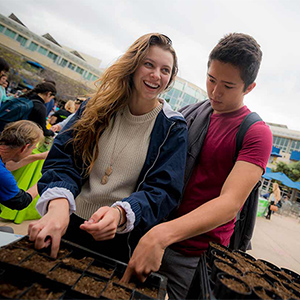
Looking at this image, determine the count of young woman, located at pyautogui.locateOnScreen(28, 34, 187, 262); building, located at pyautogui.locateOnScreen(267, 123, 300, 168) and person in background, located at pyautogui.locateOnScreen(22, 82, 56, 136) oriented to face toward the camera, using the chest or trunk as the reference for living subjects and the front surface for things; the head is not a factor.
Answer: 2

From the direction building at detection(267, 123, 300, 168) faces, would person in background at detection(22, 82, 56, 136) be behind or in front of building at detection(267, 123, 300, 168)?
in front

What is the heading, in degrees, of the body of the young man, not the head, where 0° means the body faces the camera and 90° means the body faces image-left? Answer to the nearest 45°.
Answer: approximately 45°

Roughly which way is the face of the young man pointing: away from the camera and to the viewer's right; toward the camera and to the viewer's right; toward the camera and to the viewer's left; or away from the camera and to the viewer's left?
toward the camera and to the viewer's left

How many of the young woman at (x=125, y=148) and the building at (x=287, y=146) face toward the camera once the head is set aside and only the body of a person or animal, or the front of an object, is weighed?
2

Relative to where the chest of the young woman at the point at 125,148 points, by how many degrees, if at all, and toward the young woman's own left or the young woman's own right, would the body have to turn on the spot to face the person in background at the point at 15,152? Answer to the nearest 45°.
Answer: approximately 135° to the young woman's own right

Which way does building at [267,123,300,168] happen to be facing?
toward the camera

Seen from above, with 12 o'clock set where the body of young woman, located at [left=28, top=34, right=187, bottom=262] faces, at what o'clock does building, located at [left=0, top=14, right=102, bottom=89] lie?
The building is roughly at 5 o'clock from the young woman.

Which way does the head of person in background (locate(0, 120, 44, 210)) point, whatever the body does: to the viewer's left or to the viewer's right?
to the viewer's right

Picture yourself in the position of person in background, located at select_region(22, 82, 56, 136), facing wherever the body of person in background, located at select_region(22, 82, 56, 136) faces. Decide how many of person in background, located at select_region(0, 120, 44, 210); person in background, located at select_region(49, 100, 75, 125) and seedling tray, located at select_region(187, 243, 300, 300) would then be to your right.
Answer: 2
